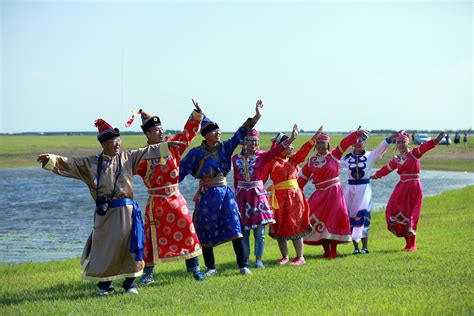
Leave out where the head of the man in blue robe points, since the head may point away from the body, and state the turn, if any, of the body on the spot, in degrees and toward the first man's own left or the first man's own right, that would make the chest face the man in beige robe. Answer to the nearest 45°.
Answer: approximately 45° to the first man's own right

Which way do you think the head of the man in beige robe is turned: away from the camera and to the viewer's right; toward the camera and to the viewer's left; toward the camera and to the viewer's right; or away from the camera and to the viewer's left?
toward the camera and to the viewer's right

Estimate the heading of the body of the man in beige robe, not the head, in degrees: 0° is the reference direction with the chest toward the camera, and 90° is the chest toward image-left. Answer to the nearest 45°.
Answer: approximately 0°

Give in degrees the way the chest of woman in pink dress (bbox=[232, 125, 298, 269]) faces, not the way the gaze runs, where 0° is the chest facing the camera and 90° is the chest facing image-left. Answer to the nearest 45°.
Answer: approximately 0°

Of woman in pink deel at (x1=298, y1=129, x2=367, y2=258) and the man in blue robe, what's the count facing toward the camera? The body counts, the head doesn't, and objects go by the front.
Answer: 2

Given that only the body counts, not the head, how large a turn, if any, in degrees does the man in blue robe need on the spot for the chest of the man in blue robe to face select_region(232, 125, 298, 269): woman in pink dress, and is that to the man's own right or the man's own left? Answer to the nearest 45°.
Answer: approximately 135° to the man's own left

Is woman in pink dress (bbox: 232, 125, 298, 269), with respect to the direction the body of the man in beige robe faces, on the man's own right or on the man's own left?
on the man's own left

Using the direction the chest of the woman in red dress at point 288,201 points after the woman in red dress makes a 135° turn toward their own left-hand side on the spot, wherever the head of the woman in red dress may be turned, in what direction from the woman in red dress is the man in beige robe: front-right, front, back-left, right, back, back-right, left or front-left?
back
